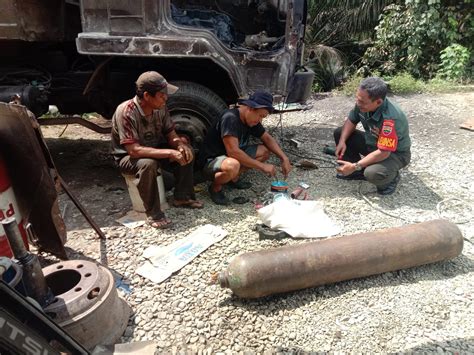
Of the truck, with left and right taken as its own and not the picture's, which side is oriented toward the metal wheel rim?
right

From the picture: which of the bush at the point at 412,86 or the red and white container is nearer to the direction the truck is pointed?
the bush

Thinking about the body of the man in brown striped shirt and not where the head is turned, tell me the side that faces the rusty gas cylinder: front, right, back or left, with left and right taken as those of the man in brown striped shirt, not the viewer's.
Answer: front

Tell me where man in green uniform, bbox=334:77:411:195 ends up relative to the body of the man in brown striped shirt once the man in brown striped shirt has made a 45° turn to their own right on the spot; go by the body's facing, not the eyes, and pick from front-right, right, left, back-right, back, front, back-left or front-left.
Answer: left

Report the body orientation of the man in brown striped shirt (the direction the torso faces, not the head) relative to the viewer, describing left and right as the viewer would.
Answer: facing the viewer and to the right of the viewer

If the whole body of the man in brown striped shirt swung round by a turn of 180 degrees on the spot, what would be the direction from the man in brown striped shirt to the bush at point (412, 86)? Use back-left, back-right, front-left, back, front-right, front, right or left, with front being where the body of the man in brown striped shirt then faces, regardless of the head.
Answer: right

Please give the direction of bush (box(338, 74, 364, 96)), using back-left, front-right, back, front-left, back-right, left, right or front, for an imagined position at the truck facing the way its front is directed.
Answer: front-left

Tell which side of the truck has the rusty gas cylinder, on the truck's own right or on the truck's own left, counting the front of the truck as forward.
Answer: on the truck's own right

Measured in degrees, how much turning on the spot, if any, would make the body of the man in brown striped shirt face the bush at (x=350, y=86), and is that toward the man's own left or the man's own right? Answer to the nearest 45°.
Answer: approximately 90° to the man's own left

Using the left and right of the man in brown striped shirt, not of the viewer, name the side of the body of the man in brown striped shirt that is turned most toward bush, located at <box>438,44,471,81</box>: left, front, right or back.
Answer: left

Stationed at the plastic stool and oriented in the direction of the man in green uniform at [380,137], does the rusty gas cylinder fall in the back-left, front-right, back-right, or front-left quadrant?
front-right

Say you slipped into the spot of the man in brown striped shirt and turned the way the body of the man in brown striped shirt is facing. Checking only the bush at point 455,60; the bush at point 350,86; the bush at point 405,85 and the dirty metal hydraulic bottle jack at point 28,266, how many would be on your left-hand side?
3

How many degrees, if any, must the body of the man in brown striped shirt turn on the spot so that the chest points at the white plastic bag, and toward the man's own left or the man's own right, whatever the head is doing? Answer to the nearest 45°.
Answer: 0° — they already face it

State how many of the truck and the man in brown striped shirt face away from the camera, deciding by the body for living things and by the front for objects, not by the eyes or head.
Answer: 0

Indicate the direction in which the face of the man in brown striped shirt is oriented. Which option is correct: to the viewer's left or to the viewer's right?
to the viewer's right

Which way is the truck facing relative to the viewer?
to the viewer's right
